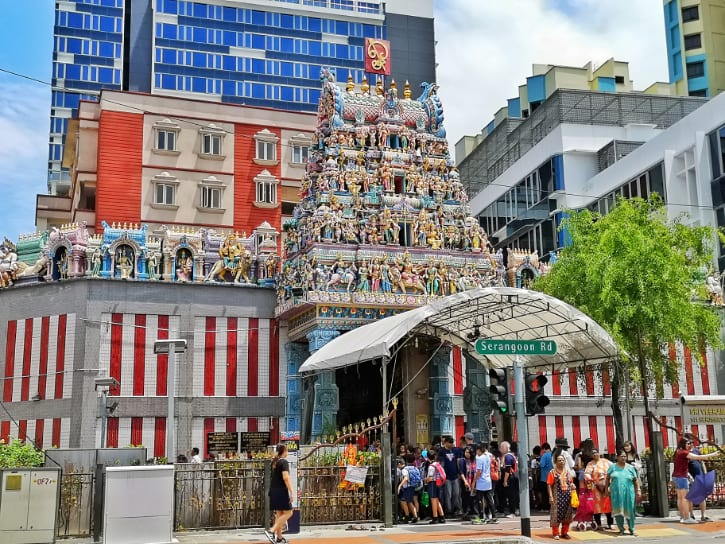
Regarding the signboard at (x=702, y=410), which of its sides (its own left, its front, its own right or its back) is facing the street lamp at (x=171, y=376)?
right

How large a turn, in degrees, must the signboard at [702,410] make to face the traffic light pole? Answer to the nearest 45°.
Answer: approximately 45° to its right

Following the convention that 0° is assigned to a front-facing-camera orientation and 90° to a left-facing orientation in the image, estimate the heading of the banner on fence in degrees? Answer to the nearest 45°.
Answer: approximately 0°

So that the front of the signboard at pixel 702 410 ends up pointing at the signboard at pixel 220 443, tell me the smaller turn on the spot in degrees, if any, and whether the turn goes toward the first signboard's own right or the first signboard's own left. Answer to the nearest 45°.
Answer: approximately 90° to the first signboard's own right

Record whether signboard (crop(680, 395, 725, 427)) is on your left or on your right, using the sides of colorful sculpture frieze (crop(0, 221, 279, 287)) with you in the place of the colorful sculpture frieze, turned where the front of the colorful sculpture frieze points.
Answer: on your left

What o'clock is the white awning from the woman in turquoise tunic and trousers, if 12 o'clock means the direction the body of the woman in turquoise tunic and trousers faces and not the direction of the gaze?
The white awning is roughly at 5 o'clock from the woman in turquoise tunic and trousers.
